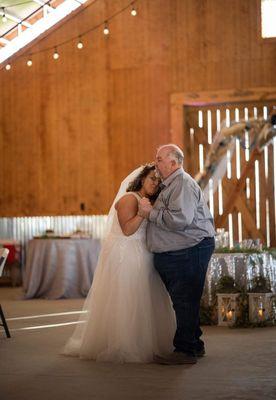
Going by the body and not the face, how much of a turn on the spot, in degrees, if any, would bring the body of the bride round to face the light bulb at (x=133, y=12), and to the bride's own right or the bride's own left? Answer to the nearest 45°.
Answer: approximately 90° to the bride's own left

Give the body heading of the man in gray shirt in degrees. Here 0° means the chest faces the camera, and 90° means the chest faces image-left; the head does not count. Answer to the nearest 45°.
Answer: approximately 90°

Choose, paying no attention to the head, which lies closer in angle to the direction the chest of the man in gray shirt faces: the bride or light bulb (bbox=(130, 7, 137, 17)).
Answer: the bride

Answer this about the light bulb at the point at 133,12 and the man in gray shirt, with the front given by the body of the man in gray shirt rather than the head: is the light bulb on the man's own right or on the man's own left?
on the man's own right

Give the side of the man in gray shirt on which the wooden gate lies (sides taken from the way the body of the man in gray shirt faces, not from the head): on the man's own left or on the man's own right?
on the man's own right

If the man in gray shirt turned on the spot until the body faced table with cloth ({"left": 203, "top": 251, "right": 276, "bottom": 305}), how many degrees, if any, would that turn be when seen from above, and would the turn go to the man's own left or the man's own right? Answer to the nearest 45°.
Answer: approximately 90° to the man's own right

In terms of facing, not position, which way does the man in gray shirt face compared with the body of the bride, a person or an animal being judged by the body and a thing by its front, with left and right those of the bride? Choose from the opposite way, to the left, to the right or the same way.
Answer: the opposite way

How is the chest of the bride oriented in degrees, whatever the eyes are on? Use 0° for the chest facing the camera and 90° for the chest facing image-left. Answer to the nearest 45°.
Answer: approximately 270°

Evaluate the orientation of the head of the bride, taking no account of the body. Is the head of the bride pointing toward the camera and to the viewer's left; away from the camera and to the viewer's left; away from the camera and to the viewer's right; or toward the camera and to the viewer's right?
toward the camera and to the viewer's right

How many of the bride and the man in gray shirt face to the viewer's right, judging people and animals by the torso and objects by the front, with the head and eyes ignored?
1

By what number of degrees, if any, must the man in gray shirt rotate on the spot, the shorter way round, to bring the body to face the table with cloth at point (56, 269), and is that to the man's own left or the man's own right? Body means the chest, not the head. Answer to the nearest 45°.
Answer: approximately 90° to the man's own right
